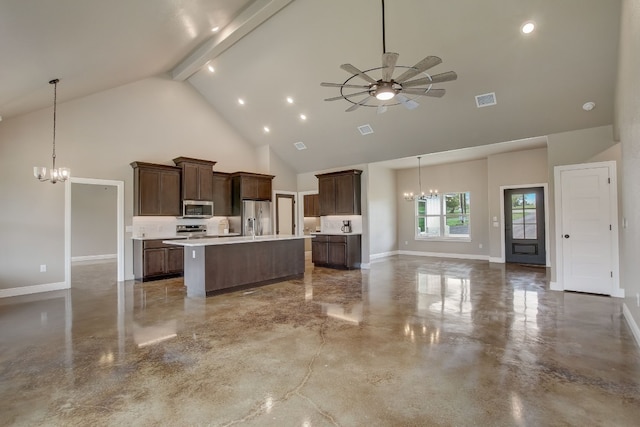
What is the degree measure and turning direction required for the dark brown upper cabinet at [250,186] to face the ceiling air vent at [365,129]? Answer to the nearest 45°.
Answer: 0° — it already faces it

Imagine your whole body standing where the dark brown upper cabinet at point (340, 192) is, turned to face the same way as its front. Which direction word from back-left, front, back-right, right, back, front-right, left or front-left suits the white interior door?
left

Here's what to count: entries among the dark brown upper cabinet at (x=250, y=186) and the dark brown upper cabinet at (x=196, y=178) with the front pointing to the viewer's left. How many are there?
0

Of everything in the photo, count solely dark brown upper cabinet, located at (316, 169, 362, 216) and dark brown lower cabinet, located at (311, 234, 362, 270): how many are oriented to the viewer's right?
0

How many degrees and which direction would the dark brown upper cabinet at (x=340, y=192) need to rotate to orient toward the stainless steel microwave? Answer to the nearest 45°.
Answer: approximately 45° to its right

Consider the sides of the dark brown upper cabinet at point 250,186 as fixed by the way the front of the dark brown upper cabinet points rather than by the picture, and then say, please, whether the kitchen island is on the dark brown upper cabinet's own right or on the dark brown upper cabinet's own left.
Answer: on the dark brown upper cabinet's own right

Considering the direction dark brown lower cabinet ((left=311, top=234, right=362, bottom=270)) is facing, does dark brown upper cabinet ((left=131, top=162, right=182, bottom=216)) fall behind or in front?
in front
